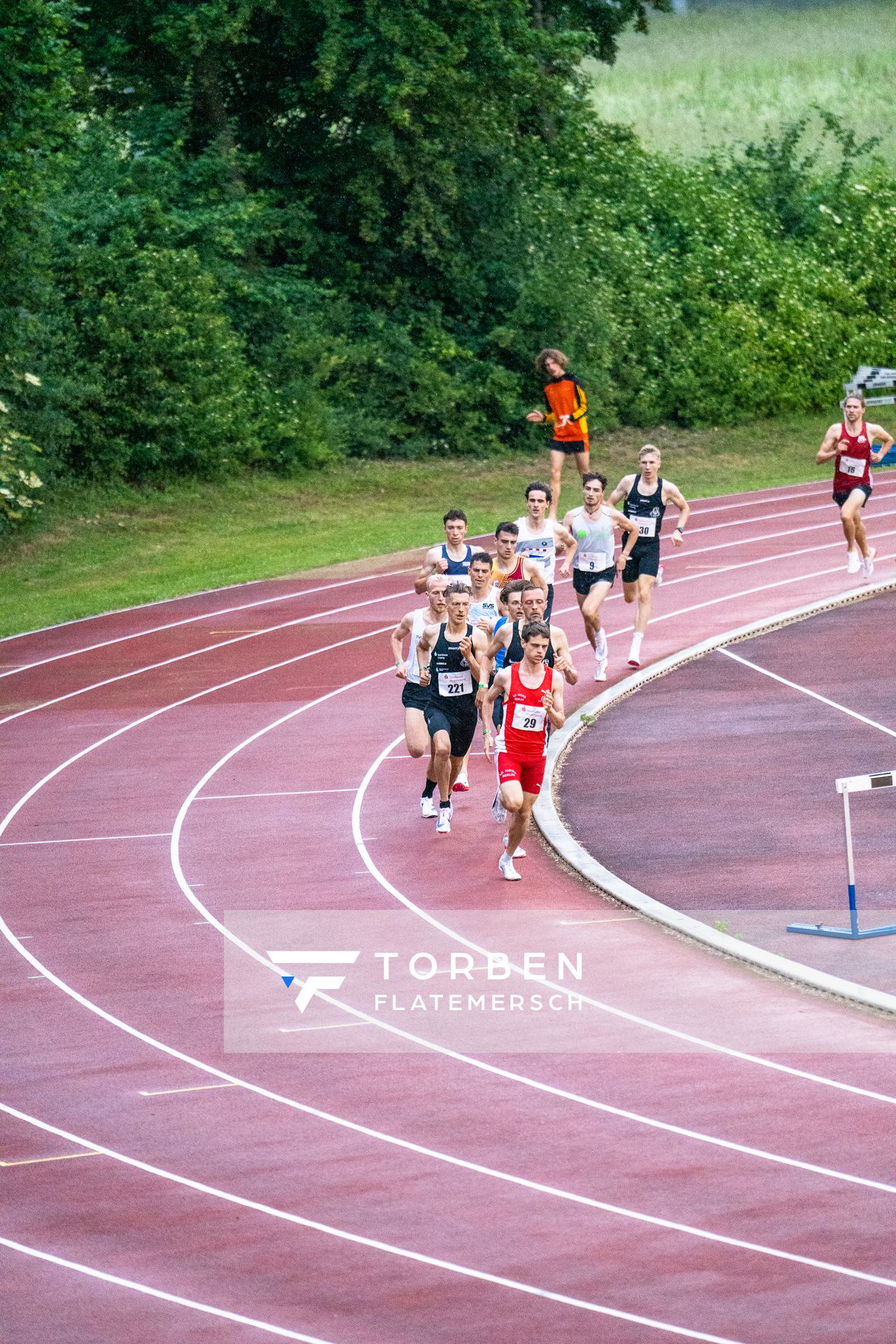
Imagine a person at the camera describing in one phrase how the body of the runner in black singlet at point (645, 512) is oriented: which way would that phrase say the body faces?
toward the camera

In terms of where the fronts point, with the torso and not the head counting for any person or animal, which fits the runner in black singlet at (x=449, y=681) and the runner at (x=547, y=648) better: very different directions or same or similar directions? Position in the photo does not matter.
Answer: same or similar directions

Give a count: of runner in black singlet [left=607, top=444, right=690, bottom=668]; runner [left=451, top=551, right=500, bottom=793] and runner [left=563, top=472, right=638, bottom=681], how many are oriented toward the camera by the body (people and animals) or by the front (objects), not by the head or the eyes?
3

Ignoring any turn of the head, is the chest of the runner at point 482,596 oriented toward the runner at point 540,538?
no

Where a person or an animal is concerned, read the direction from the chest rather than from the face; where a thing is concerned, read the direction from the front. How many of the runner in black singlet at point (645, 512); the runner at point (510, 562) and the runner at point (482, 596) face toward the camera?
3

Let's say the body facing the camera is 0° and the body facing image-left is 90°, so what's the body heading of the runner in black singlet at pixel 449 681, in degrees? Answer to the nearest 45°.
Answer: approximately 0°

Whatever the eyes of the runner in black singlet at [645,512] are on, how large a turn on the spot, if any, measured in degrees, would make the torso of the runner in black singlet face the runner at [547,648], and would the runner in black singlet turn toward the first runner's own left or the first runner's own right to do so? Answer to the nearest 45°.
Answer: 0° — they already face them

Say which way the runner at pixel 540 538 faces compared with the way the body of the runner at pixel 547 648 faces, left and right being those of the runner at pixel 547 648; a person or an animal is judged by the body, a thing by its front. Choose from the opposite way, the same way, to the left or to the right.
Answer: the same way

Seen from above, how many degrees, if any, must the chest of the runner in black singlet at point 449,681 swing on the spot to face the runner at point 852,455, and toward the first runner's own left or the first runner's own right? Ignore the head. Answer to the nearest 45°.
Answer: approximately 135° to the first runner's own left

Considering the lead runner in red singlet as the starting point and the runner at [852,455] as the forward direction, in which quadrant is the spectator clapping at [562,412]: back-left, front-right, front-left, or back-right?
front-left

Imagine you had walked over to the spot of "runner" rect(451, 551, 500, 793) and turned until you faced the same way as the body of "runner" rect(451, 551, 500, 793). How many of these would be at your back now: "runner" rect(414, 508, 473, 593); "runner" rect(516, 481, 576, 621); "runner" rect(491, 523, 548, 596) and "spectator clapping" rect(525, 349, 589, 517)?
4

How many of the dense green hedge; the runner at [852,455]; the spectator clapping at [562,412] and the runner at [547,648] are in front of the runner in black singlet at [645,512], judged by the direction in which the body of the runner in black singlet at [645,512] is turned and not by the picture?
1

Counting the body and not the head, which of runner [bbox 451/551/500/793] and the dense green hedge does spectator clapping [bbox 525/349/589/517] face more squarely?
the runner

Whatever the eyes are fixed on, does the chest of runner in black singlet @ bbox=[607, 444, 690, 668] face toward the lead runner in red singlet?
yes

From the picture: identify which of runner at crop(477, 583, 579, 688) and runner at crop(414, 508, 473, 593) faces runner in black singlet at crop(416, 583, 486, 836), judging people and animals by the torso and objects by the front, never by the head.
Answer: runner at crop(414, 508, 473, 593)

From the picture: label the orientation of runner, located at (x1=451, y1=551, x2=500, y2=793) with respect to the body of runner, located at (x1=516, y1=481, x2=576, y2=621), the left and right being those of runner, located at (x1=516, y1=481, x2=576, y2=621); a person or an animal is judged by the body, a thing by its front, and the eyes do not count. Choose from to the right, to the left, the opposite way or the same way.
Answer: the same way

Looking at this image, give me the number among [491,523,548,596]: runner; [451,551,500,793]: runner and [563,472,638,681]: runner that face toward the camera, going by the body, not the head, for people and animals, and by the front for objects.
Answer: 3
